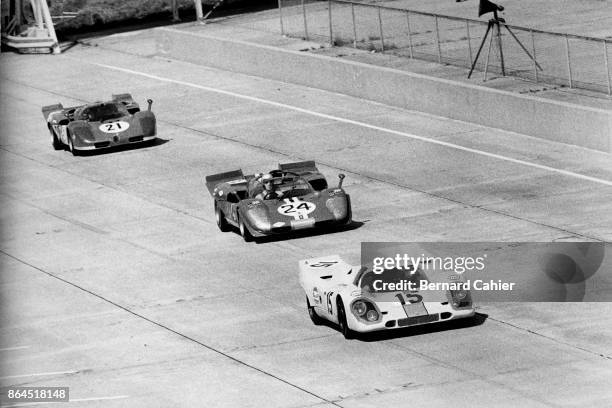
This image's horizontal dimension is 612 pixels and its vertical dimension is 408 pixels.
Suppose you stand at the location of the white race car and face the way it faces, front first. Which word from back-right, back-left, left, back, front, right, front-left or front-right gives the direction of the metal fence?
back-left

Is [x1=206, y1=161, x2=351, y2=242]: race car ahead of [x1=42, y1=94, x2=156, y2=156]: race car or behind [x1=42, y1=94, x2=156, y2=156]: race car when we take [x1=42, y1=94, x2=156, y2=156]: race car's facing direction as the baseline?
ahead

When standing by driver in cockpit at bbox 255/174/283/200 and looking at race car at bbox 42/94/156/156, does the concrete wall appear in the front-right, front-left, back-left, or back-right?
front-right

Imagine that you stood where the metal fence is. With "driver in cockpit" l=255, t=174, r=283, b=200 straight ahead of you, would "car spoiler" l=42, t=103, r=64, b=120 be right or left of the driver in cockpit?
right

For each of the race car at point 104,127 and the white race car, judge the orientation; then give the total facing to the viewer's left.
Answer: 0

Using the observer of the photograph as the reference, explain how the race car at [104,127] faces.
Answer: facing the viewer and to the right of the viewer

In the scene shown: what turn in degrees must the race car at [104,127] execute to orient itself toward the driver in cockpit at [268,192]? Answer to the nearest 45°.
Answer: approximately 45° to its right

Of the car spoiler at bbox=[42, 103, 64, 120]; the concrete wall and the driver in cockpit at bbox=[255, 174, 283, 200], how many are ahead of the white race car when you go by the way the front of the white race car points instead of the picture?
0

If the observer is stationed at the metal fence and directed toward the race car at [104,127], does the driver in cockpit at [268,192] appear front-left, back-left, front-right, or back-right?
front-left

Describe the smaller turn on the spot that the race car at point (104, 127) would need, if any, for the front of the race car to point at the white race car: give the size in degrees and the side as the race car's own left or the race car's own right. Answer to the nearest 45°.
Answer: approximately 45° to the race car's own right

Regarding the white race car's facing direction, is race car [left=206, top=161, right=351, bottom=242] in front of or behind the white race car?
behind

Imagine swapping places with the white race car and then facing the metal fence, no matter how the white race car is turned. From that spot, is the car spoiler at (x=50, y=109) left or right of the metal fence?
left

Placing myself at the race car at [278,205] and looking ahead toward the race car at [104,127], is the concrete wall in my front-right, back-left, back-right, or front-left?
front-right

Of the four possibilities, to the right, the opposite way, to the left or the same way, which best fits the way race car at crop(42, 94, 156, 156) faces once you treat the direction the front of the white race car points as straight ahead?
the same way

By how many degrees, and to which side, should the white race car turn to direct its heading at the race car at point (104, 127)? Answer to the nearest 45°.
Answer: approximately 135° to its left

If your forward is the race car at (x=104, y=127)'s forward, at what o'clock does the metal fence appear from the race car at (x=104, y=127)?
The metal fence is roughly at 10 o'clock from the race car.
